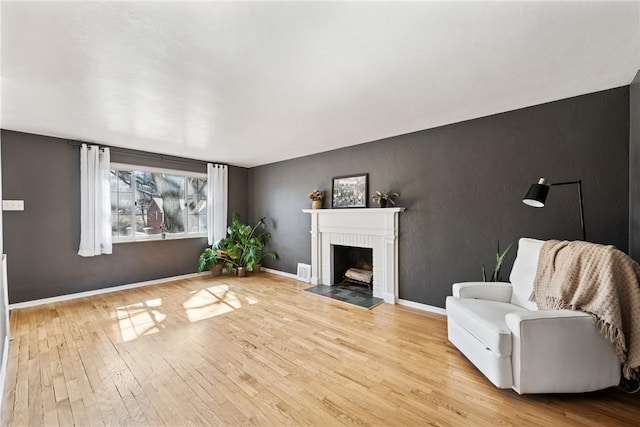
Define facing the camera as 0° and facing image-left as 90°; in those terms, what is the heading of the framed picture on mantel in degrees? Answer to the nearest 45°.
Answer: approximately 45°

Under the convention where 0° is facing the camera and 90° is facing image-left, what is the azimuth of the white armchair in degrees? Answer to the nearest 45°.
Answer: approximately 45°

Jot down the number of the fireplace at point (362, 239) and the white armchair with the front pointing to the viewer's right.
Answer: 0

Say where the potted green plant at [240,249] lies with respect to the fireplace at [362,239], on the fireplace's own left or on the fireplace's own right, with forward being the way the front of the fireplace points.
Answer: on the fireplace's own right

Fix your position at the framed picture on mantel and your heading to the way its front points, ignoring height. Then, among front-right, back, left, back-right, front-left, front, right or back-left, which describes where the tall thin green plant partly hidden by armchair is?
left

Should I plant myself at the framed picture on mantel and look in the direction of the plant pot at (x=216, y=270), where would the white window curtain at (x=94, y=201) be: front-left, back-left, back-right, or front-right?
front-left

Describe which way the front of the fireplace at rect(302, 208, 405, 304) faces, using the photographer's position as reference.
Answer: facing the viewer and to the left of the viewer

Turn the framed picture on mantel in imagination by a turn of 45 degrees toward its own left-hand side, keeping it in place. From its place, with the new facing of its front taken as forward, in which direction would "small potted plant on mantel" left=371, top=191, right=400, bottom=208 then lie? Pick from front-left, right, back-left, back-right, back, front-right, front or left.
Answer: front-left

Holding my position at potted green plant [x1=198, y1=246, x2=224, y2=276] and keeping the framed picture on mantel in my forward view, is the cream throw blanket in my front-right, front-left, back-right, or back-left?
front-right

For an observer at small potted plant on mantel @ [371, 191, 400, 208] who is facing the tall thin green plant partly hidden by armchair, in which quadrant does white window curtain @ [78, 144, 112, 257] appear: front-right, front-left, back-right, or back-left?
back-right

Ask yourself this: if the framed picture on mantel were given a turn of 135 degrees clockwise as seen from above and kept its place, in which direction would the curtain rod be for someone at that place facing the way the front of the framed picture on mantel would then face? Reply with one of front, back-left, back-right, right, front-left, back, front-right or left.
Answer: left
